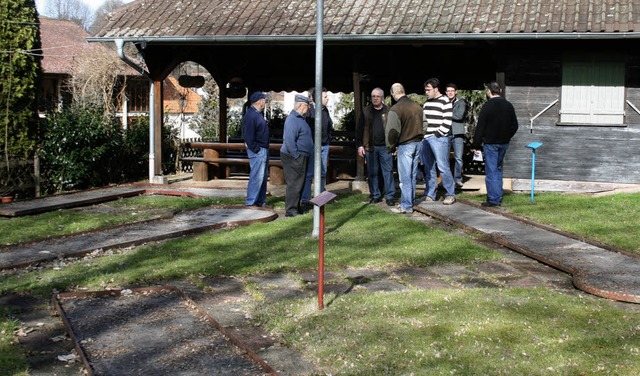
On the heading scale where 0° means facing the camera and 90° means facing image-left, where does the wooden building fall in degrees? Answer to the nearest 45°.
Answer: approximately 0°

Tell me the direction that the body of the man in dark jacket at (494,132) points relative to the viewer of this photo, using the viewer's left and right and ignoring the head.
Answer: facing away from the viewer and to the left of the viewer

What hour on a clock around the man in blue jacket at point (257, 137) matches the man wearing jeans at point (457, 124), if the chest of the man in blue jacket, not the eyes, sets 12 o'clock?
The man wearing jeans is roughly at 11 o'clock from the man in blue jacket.

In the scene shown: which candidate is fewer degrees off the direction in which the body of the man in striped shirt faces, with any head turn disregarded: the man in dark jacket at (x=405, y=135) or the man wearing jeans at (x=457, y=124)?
the man in dark jacket

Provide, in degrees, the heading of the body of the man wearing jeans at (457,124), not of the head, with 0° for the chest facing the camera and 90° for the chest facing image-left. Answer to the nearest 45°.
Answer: approximately 45°

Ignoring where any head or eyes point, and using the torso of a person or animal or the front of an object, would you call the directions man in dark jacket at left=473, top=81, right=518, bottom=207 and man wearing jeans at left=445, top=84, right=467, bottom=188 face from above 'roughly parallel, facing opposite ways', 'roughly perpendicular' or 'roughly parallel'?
roughly perpendicular

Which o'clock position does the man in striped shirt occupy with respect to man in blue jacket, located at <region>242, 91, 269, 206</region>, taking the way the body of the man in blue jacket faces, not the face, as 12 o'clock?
The man in striped shirt is roughly at 12 o'clock from the man in blue jacket.

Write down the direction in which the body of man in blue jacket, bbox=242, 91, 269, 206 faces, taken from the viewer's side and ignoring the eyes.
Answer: to the viewer's right

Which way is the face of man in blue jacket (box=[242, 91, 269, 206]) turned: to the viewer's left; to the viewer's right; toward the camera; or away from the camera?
to the viewer's right

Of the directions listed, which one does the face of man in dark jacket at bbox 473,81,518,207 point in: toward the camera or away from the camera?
away from the camera

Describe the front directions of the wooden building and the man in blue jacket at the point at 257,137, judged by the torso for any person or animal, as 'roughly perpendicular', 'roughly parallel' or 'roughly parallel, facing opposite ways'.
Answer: roughly perpendicular

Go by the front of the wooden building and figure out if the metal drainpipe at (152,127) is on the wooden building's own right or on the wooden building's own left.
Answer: on the wooden building's own right
